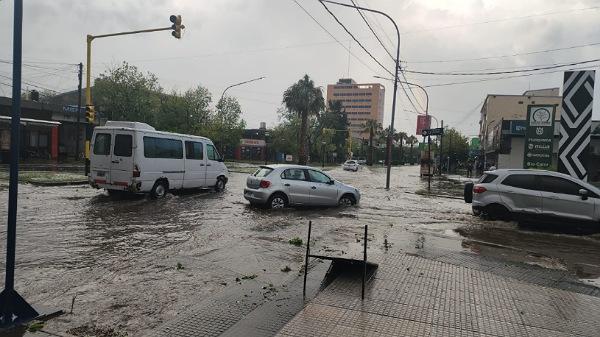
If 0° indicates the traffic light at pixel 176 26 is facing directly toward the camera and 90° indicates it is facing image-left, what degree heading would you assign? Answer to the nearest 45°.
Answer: approximately 45°

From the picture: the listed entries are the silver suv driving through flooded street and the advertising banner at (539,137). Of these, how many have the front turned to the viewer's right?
1

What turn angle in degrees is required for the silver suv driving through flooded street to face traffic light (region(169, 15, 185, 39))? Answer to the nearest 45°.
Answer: approximately 180°

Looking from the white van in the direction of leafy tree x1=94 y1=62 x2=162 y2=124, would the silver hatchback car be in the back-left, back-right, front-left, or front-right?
back-right

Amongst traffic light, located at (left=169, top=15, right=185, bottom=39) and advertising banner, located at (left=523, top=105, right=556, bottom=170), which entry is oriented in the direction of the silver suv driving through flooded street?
the advertising banner

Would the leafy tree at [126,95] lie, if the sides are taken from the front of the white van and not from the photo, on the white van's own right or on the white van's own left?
on the white van's own left

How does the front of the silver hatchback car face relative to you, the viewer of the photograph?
facing away from the viewer and to the right of the viewer

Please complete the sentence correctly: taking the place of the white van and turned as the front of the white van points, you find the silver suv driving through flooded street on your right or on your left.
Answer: on your right

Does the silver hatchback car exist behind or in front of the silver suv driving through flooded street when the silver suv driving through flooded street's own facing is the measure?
behind

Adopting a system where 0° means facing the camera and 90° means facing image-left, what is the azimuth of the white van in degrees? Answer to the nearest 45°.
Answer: approximately 225°
